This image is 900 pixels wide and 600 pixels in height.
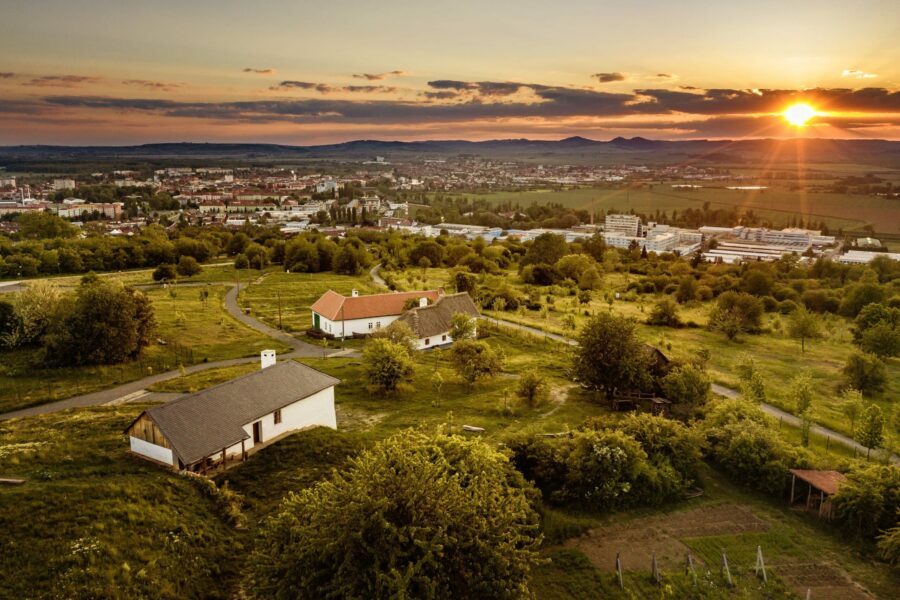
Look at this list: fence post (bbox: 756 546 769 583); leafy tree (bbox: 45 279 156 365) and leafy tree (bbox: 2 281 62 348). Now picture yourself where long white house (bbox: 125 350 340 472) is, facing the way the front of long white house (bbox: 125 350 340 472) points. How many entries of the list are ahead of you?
1

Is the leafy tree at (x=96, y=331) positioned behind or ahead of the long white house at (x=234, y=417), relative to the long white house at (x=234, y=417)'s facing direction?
behind

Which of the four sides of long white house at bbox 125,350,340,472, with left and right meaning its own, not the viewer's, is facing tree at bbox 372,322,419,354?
left

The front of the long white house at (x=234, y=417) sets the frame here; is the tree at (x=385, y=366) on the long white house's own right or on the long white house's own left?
on the long white house's own left

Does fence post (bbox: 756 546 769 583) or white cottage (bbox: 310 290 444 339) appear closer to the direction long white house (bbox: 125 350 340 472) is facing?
the fence post

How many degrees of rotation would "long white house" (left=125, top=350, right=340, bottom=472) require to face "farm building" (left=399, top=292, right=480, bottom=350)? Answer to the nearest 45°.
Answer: approximately 90° to its left

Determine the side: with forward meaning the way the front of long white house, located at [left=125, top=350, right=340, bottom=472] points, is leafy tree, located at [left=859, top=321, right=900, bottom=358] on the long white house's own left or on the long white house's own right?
on the long white house's own left

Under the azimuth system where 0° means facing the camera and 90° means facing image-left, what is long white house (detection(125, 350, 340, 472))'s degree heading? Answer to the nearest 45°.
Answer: approximately 315°

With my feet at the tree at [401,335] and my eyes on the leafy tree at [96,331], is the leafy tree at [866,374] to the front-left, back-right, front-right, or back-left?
back-left
